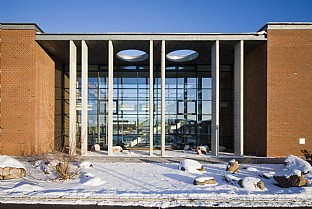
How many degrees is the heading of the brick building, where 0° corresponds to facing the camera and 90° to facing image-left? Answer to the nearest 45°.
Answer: approximately 0°
